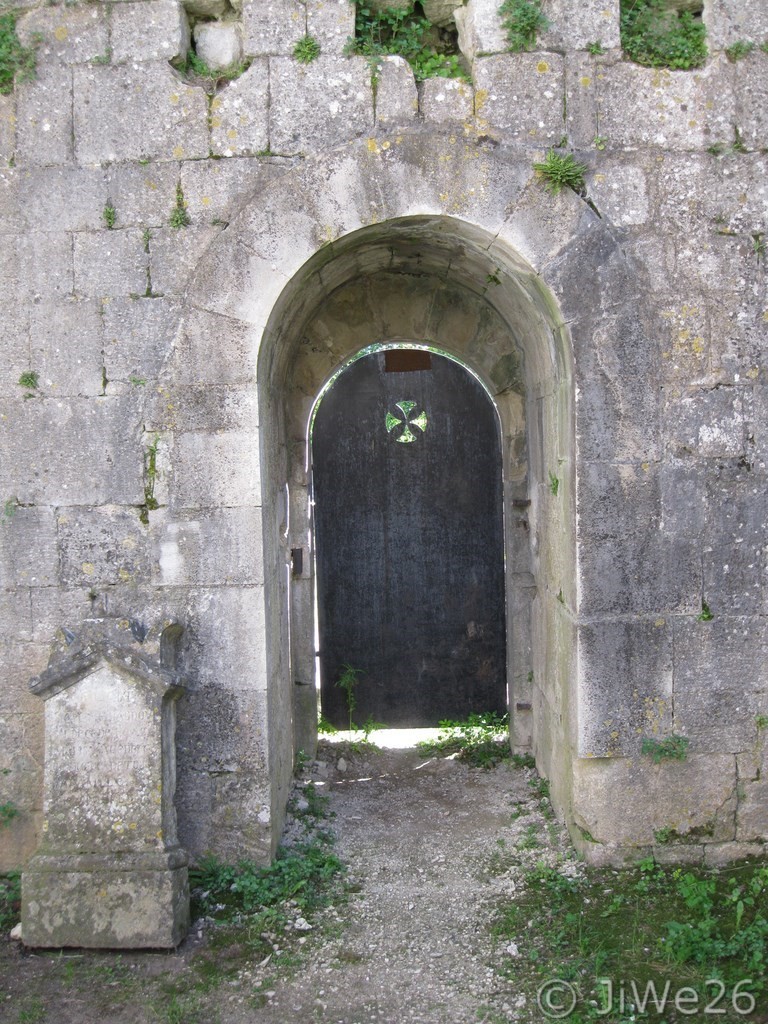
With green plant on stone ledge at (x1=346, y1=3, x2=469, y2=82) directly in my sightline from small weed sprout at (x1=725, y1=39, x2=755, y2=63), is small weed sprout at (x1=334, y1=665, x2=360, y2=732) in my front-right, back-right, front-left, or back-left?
front-right

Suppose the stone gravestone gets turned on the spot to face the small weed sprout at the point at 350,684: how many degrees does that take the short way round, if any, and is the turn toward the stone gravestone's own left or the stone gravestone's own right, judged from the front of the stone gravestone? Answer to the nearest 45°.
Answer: approximately 135° to the stone gravestone's own left

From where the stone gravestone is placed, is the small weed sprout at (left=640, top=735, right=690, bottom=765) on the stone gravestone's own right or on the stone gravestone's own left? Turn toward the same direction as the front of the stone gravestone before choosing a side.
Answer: on the stone gravestone's own left

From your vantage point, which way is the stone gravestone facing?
toward the camera
